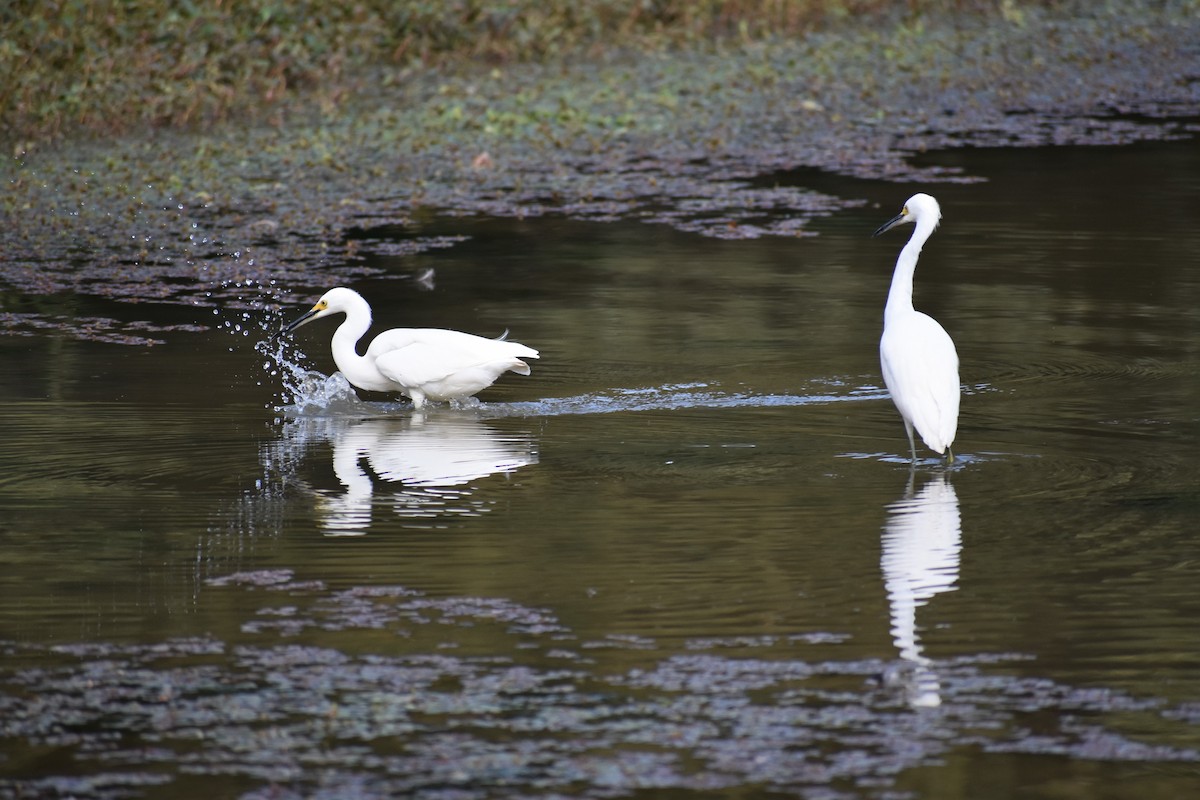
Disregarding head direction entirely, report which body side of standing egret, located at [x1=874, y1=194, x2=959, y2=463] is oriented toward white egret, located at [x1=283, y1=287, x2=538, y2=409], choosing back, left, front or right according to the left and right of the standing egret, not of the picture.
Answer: front

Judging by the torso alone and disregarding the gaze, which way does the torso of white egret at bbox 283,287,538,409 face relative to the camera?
to the viewer's left

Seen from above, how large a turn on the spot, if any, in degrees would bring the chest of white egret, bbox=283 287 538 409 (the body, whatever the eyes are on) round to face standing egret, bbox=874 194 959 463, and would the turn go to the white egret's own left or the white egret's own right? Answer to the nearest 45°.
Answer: approximately 135° to the white egret's own left
